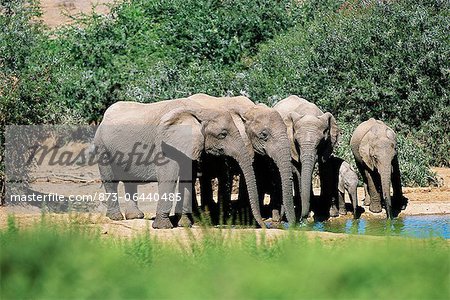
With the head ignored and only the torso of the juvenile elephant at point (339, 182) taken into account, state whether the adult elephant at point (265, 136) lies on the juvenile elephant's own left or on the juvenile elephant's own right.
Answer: on the juvenile elephant's own right

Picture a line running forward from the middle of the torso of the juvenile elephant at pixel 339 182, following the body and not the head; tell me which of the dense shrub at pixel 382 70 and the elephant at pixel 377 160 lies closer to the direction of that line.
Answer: the elephant

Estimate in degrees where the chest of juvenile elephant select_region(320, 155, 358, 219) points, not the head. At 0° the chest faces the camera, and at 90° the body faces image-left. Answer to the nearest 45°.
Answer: approximately 315°

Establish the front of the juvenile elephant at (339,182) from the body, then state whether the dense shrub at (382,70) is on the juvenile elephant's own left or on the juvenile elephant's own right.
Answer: on the juvenile elephant's own left

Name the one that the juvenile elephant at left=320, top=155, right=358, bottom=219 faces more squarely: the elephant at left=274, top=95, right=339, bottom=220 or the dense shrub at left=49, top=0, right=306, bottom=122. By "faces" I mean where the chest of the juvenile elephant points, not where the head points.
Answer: the elephant

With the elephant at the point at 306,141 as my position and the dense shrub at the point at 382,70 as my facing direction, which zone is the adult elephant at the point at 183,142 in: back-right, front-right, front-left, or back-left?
back-left

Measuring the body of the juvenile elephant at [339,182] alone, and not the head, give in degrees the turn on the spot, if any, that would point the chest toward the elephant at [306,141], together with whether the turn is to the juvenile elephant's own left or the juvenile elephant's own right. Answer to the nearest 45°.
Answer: approximately 90° to the juvenile elephant's own right

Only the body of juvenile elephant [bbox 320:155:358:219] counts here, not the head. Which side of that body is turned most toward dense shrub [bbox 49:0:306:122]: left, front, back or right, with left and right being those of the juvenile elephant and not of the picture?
back

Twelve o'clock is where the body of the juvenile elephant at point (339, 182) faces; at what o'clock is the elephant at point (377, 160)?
The elephant is roughly at 10 o'clock from the juvenile elephant.

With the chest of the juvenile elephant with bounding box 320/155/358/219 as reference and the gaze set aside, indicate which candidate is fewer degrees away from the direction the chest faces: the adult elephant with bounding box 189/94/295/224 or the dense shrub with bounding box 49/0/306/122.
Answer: the adult elephant

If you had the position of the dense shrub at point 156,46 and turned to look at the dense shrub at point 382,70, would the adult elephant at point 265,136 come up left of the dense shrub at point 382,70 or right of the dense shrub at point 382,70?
right
